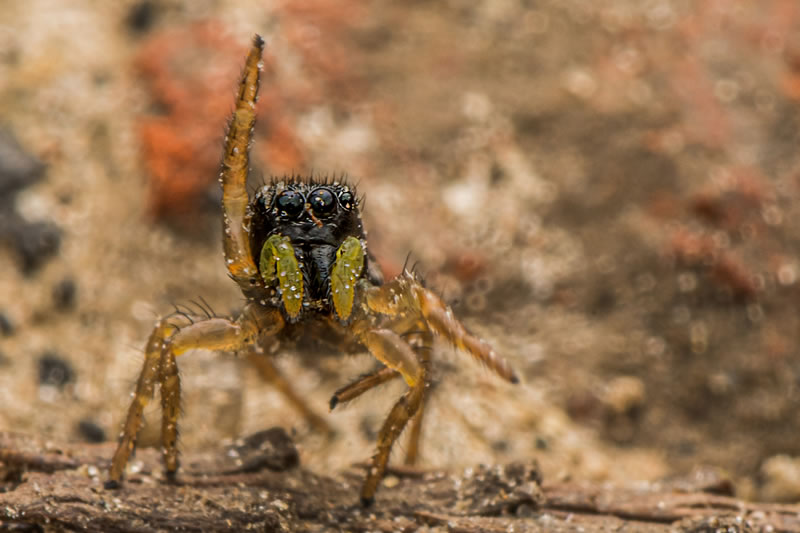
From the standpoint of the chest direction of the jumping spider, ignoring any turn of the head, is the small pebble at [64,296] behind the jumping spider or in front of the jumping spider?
behind

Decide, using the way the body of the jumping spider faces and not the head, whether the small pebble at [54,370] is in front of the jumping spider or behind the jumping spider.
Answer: behind

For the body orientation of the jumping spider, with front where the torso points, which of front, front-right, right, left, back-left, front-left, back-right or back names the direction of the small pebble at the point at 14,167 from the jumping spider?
back-right

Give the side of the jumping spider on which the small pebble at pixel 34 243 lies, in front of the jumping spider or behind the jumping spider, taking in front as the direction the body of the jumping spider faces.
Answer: behind

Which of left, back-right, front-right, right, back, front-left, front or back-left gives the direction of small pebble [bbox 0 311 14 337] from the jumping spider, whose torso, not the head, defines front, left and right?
back-right

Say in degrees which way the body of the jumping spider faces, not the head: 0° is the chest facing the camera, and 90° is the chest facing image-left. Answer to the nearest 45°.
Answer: approximately 0°
